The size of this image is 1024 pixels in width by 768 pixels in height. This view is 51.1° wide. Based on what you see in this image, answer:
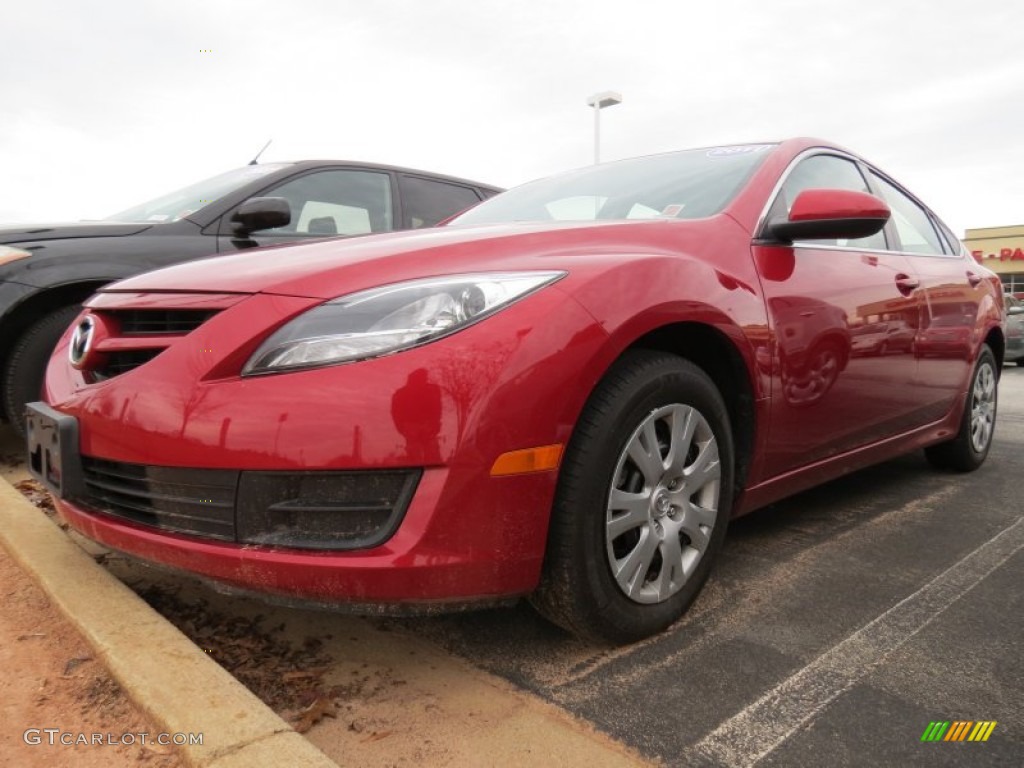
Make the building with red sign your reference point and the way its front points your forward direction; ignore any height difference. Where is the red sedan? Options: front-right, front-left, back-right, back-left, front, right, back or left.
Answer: front

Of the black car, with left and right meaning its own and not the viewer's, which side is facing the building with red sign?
back

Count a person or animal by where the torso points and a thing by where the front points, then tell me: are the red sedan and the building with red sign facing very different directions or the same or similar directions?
same or similar directions

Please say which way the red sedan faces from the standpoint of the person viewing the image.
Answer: facing the viewer and to the left of the viewer

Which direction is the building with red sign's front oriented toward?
toward the camera

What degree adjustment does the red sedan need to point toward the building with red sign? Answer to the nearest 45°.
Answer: approximately 180°

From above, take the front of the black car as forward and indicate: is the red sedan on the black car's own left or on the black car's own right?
on the black car's own left

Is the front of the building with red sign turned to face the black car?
yes

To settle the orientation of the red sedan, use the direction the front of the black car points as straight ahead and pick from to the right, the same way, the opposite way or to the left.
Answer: the same way

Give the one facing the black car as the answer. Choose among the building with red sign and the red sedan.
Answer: the building with red sign

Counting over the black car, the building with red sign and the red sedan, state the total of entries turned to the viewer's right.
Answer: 0

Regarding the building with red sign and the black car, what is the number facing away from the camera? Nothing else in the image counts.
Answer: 0
